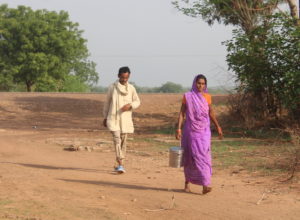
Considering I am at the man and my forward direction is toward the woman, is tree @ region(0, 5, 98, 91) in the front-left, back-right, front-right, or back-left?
back-left

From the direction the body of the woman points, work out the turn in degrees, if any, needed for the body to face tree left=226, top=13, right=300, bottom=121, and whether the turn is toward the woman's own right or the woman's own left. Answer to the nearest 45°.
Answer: approximately 180°

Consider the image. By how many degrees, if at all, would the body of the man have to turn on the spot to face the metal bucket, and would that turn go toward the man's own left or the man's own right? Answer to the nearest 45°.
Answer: approximately 45° to the man's own left

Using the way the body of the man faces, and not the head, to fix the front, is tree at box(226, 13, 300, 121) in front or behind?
behind

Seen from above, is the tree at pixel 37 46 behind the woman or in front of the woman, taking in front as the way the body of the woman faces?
behind

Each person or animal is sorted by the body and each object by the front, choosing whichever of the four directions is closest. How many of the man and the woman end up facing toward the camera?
2

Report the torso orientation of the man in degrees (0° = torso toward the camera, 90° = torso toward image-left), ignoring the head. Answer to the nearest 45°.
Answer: approximately 0°

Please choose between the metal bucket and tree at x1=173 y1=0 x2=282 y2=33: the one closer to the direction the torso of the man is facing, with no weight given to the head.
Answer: the metal bucket

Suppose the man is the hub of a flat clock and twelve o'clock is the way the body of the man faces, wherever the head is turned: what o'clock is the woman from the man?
The woman is roughly at 11 o'clock from the man.

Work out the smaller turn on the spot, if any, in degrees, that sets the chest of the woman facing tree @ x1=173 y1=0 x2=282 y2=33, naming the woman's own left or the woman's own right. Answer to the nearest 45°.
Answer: approximately 180°

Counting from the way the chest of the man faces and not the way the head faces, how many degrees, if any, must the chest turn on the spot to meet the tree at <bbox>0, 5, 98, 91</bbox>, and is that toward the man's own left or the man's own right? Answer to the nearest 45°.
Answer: approximately 180°
